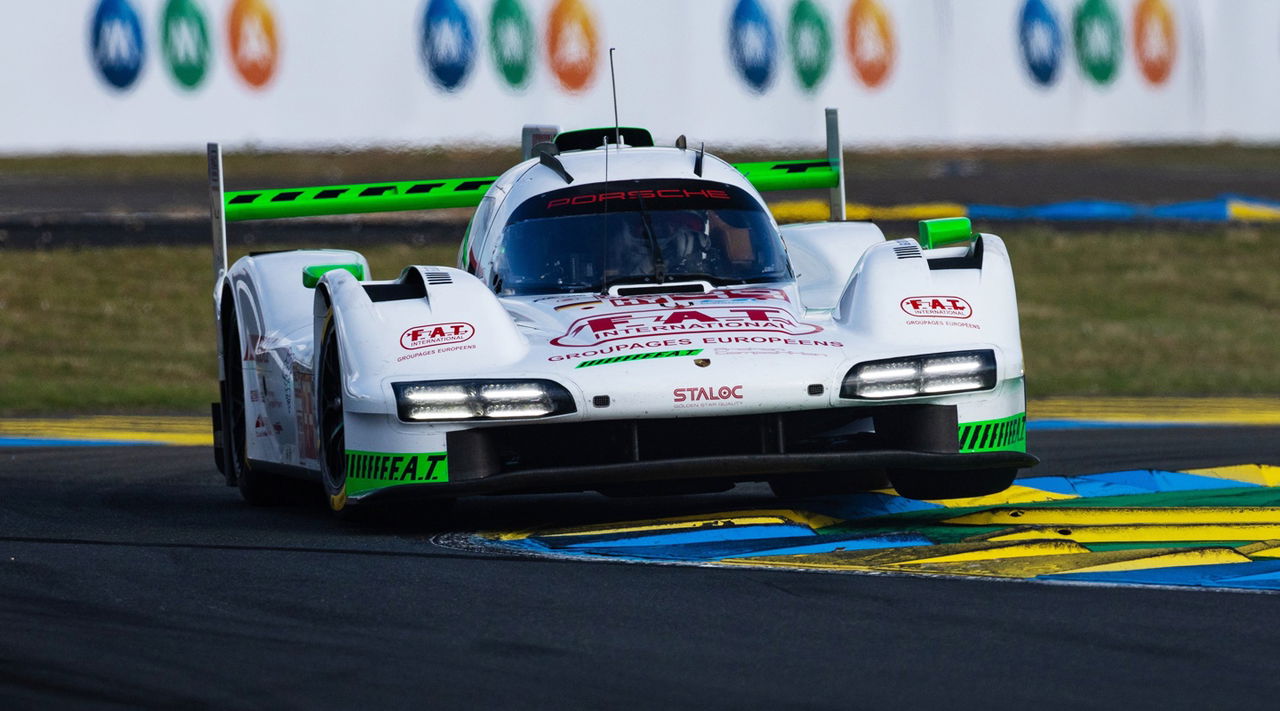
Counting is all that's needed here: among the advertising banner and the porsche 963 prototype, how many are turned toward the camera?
2

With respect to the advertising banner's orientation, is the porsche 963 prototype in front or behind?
in front

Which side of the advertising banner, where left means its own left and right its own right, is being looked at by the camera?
front

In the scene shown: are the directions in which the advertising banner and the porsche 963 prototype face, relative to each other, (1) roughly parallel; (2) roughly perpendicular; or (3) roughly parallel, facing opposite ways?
roughly parallel

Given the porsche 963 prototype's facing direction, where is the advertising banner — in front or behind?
behind
